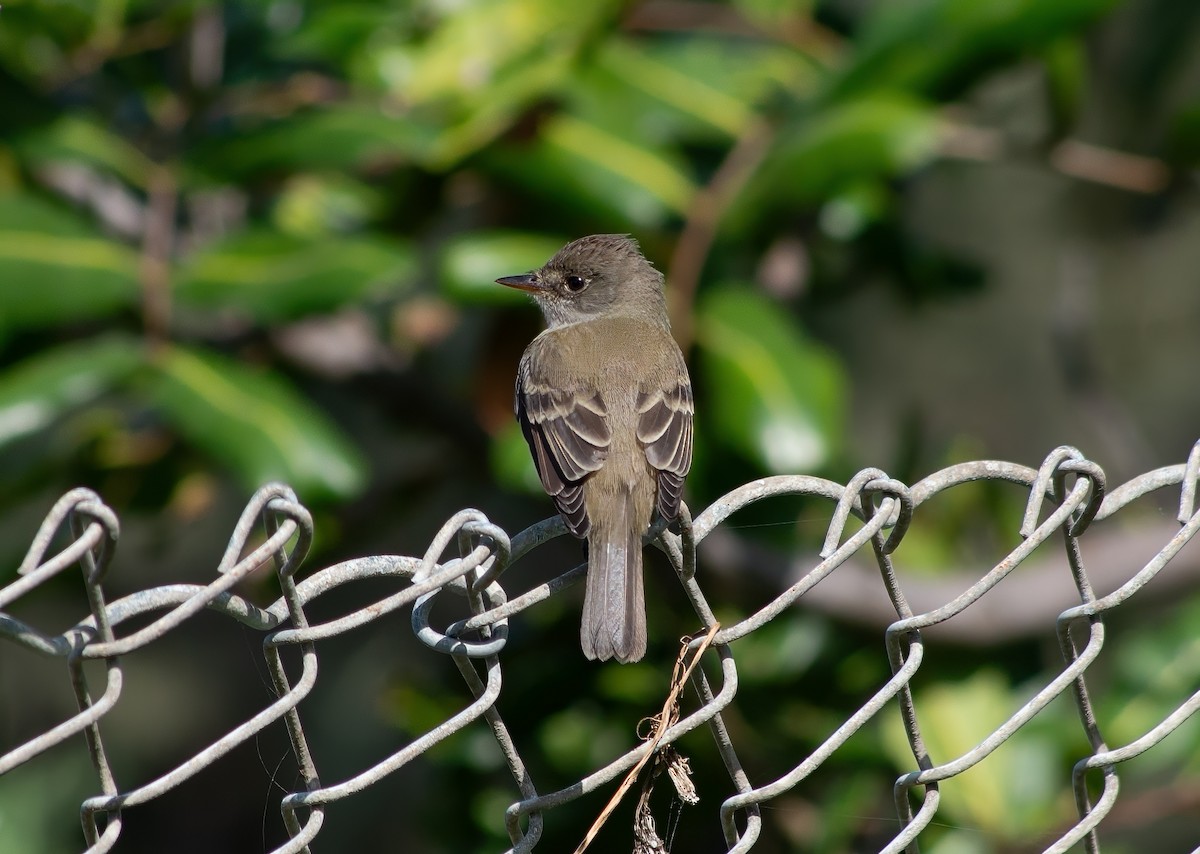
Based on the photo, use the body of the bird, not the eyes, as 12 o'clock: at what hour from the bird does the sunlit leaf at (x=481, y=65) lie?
The sunlit leaf is roughly at 12 o'clock from the bird.

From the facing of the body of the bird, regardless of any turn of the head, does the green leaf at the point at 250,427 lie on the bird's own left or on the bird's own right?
on the bird's own left

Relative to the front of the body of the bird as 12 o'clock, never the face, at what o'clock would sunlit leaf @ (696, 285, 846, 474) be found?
The sunlit leaf is roughly at 1 o'clock from the bird.

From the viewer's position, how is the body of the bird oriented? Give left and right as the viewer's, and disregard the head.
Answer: facing away from the viewer

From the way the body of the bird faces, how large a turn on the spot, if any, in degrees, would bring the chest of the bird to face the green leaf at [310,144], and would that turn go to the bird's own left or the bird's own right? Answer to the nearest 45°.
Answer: approximately 45° to the bird's own left

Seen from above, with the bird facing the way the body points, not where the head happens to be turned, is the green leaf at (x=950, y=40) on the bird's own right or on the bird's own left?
on the bird's own right

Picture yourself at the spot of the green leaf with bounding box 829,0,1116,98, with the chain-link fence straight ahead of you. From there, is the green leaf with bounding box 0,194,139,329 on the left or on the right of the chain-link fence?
right

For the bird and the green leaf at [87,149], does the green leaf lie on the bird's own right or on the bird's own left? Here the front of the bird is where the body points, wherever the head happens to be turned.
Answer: on the bird's own left
